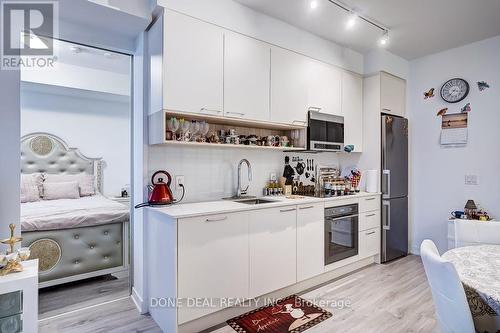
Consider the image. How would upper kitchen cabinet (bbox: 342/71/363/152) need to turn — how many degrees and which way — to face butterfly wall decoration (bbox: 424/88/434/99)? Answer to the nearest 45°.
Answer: approximately 90° to its left

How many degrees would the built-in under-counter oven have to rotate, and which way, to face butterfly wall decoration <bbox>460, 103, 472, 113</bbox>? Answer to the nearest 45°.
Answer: approximately 90° to its left

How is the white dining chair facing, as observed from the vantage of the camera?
facing away from the viewer and to the right of the viewer

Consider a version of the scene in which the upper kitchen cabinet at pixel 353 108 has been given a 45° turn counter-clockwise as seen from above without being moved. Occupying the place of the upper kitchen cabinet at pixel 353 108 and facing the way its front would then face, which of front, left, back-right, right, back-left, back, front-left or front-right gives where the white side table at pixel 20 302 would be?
back-right

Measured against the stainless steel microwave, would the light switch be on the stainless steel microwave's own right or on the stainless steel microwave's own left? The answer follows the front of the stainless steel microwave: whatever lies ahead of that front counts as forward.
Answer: on the stainless steel microwave's own left

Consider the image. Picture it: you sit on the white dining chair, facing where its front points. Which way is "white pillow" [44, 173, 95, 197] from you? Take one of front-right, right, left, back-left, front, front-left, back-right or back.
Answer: back-left
